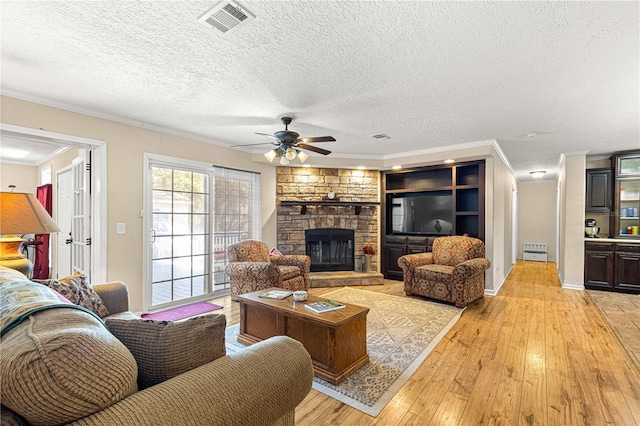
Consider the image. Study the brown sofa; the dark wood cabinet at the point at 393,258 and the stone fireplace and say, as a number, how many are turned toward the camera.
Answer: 2

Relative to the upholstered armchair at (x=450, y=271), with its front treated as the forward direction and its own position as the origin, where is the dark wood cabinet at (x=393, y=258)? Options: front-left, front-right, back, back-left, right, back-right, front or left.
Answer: right

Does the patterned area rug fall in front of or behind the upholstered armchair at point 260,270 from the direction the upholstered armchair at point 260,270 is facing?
in front

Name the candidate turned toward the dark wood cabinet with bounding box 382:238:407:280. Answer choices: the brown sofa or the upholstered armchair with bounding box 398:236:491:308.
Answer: the brown sofa

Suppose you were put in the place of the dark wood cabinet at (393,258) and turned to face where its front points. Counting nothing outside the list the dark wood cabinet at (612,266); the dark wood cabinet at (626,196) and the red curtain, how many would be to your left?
2

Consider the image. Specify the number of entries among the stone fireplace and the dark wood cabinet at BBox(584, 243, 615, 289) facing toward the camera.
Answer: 2

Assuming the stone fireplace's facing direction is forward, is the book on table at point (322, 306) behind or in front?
in front

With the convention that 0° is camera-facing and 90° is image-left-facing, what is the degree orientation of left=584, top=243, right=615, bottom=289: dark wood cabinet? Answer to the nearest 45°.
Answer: approximately 0°

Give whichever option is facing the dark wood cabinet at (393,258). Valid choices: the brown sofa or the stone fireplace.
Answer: the brown sofa

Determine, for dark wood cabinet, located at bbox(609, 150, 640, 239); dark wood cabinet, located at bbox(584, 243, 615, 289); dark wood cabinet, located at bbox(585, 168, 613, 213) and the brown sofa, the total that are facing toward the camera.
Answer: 3
